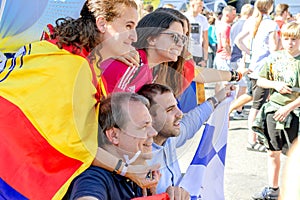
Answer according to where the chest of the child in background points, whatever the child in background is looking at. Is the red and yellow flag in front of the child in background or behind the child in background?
in front

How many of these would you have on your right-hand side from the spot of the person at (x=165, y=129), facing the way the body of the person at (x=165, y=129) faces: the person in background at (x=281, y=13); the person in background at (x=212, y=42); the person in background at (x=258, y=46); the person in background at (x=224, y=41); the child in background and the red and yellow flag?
1

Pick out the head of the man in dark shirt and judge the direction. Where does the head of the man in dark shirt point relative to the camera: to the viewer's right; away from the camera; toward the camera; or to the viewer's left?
to the viewer's right

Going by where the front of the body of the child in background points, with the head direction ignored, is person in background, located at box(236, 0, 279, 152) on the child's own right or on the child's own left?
on the child's own right

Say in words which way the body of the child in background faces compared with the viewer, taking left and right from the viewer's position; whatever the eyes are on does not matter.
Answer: facing the viewer and to the left of the viewer

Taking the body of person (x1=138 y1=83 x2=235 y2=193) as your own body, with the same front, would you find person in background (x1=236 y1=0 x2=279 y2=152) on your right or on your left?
on your left

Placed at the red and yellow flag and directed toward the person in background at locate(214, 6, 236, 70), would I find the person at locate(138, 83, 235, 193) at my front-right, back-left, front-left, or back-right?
front-right

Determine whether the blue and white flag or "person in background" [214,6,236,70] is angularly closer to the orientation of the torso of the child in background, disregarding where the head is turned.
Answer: the blue and white flag

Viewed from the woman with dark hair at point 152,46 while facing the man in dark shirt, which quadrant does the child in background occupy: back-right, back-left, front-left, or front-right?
back-left

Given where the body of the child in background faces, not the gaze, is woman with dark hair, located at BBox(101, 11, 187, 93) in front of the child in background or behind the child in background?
in front

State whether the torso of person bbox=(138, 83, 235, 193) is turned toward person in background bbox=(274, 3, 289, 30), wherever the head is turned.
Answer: no

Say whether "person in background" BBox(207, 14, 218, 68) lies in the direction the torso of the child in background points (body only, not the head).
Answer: no

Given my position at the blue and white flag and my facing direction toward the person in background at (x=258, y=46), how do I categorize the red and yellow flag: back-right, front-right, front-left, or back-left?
back-left

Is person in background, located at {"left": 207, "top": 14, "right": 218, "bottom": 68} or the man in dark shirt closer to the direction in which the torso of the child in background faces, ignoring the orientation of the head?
the man in dark shirt

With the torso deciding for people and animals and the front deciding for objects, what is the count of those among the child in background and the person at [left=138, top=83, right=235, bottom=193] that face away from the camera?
0

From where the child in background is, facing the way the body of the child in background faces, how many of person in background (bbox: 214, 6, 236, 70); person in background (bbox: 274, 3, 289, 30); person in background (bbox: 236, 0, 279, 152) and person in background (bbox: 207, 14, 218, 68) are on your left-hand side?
0

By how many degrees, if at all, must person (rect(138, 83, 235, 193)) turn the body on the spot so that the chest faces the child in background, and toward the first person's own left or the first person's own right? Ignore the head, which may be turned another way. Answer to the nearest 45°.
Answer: approximately 90° to the first person's own left

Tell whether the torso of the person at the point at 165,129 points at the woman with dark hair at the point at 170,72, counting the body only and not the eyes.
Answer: no
